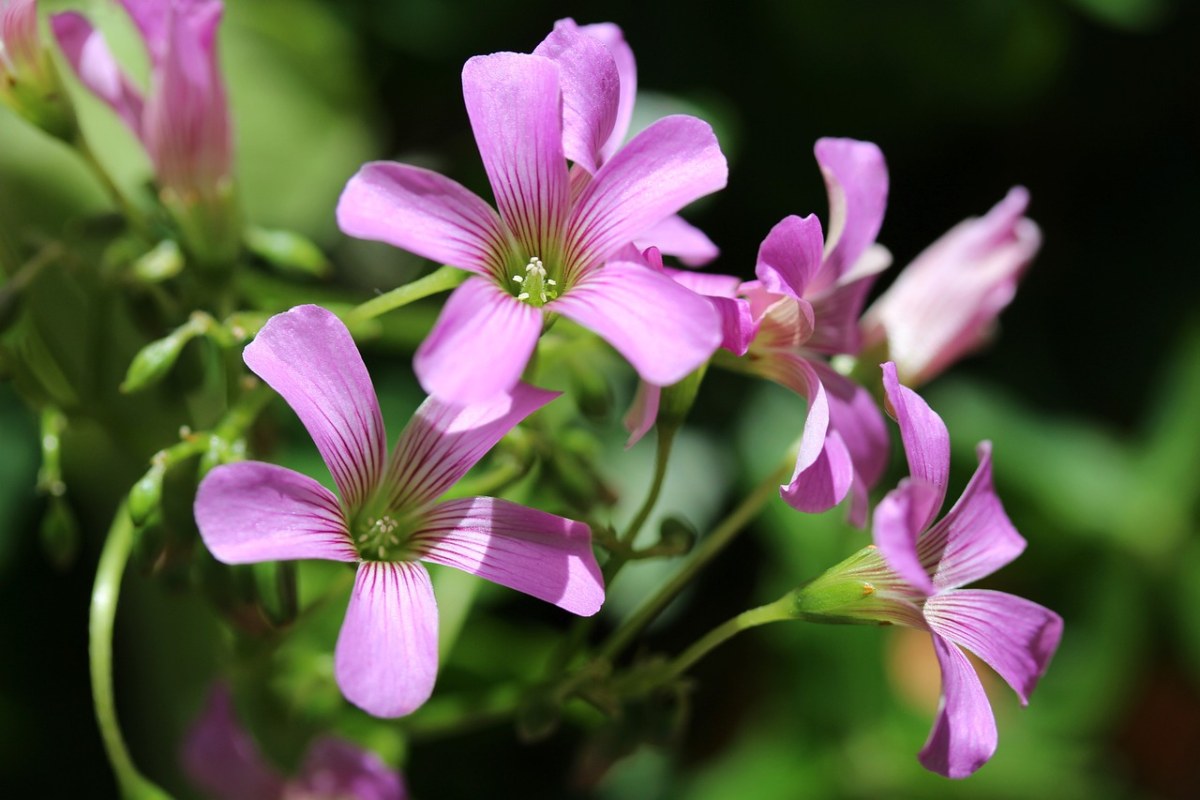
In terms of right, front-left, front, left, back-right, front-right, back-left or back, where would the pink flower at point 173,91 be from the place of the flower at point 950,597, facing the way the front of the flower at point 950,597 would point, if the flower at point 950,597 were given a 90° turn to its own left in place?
left

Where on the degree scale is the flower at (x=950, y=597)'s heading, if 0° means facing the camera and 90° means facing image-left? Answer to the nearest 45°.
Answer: approximately 270°

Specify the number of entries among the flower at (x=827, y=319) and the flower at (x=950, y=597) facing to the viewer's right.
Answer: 2

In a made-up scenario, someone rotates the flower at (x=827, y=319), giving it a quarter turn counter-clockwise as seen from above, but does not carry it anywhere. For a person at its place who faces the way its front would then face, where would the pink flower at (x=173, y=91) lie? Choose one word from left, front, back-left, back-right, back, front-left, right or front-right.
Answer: left

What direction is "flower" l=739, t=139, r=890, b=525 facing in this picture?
to the viewer's right

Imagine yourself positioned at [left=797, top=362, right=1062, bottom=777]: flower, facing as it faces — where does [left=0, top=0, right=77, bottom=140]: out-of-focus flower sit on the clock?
The out-of-focus flower is roughly at 6 o'clock from the flower.
